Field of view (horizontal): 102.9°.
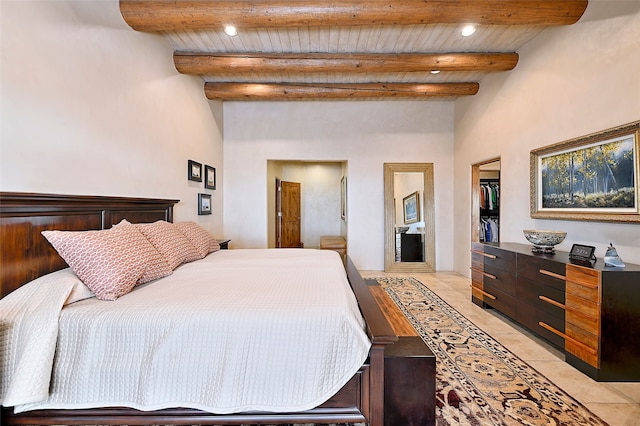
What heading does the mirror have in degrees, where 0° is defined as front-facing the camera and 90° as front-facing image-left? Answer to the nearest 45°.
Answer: approximately 0°

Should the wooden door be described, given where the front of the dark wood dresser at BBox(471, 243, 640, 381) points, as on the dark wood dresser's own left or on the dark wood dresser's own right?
on the dark wood dresser's own right

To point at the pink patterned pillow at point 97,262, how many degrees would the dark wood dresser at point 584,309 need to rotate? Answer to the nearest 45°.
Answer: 0° — it already faces it

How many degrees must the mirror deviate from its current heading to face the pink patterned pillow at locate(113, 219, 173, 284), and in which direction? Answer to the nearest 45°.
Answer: approximately 45° to its right

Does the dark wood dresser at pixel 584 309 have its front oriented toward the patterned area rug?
yes

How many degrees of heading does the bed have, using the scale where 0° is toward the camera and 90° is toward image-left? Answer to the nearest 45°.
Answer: approximately 270°

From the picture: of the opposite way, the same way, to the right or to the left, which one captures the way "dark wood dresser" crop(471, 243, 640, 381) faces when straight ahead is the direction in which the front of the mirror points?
to the right

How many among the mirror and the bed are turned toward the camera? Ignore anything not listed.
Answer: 1

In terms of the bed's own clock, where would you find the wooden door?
The wooden door is roughly at 10 o'clock from the bed.

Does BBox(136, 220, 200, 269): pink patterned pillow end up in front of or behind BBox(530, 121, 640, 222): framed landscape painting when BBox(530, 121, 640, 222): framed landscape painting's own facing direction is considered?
in front

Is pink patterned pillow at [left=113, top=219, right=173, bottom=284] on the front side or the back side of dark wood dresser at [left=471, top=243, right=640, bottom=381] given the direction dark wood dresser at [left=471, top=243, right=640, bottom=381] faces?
on the front side

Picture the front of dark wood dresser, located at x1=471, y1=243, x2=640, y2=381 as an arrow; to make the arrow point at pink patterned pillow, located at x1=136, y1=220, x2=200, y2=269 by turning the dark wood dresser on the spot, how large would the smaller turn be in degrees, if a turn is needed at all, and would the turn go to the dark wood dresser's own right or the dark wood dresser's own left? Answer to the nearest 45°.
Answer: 0° — it already faces it

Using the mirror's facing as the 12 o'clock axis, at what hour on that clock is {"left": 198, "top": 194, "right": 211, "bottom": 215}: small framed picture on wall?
The small framed picture on wall is roughly at 2 o'clock from the mirror.

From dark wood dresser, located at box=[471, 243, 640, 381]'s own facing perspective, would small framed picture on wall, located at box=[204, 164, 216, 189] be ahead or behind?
ahead
